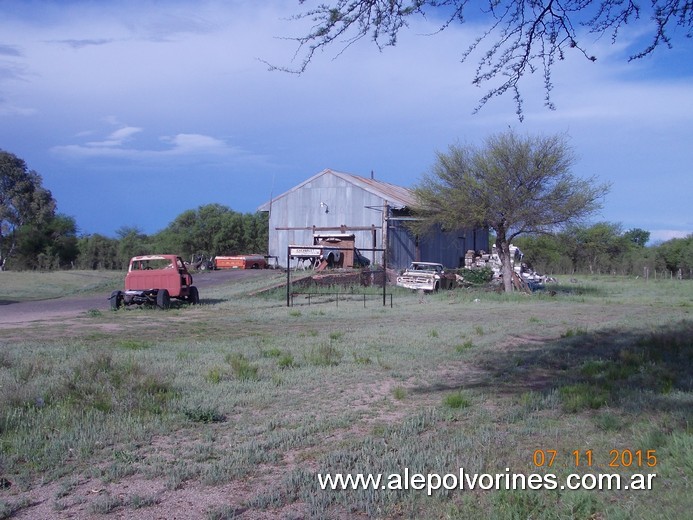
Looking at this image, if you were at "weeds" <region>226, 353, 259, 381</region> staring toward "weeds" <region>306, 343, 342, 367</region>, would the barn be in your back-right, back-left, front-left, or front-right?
front-left

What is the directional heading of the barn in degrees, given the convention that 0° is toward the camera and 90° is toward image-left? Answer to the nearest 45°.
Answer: approximately 45°

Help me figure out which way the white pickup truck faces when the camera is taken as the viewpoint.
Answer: facing the viewer and to the left of the viewer

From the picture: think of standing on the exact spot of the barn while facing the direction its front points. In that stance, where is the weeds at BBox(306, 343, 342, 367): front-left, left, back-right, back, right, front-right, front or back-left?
front-left

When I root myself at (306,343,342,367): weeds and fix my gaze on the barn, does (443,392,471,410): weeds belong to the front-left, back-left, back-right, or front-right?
back-right

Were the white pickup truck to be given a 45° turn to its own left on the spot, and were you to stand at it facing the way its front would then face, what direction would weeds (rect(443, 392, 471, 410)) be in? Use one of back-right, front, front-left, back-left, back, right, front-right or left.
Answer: front

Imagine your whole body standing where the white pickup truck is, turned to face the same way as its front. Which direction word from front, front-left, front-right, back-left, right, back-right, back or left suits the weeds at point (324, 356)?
front-left

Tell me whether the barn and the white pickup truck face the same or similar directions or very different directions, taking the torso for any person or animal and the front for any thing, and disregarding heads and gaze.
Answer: same or similar directions

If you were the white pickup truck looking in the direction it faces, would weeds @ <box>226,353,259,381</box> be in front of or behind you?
in front

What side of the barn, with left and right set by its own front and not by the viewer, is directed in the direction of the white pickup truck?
left

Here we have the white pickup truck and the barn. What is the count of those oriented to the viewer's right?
0

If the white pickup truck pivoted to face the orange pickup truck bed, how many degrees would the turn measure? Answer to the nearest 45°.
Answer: approximately 90° to its right

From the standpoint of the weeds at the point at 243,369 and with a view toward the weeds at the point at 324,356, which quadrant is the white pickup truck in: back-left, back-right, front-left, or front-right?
front-left

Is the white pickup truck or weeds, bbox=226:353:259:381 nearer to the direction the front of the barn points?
the weeds

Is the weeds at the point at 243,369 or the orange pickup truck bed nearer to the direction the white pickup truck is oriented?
the weeds

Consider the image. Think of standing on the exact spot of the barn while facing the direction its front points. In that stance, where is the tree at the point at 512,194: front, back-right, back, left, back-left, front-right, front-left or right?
left
